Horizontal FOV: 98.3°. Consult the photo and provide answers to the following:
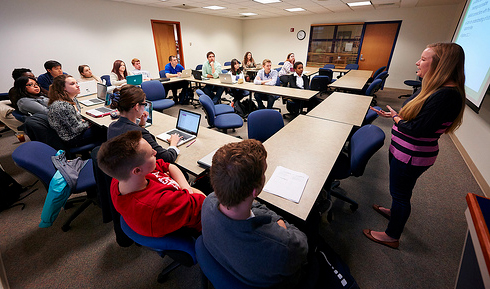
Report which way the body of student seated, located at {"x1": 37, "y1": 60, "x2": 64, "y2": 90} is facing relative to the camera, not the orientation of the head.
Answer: to the viewer's right

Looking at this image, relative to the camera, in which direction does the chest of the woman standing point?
to the viewer's left

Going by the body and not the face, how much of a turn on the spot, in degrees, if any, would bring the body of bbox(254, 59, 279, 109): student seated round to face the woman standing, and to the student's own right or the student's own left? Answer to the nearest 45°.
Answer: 0° — they already face them

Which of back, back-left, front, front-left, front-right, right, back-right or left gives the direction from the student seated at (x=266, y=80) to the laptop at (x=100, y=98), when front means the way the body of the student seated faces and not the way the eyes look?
front-right

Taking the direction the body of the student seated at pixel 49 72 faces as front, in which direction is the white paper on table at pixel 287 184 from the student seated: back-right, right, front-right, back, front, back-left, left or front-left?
right

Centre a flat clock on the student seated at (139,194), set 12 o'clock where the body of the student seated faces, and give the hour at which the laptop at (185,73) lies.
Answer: The laptop is roughly at 11 o'clock from the student seated.

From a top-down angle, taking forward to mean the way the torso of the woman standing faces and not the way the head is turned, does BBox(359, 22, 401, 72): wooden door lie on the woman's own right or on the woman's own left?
on the woman's own right

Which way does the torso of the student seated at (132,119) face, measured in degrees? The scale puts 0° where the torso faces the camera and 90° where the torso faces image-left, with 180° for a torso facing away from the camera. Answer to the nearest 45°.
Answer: approximately 225°

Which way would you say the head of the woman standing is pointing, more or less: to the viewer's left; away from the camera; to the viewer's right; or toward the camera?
to the viewer's left

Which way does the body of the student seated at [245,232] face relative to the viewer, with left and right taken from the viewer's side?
facing away from the viewer and to the right of the viewer

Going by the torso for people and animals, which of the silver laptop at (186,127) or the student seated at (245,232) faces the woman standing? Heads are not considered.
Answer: the student seated

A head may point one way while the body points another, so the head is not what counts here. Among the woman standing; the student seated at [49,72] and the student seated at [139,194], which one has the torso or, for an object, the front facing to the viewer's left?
the woman standing

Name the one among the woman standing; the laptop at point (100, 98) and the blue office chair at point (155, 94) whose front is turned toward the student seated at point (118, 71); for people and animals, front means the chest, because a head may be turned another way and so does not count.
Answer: the woman standing

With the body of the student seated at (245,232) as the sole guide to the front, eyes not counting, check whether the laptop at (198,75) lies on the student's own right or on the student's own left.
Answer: on the student's own left
